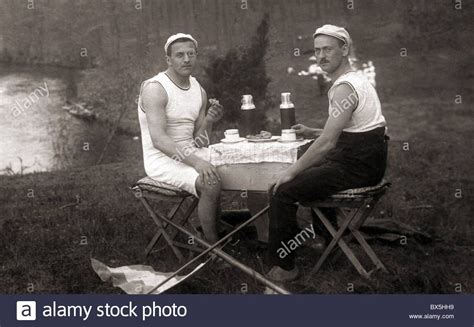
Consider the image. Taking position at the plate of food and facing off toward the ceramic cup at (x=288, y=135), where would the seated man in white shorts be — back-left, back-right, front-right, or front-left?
back-right

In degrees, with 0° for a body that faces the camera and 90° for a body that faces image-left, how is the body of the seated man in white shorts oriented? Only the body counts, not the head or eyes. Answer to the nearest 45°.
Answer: approximately 315°

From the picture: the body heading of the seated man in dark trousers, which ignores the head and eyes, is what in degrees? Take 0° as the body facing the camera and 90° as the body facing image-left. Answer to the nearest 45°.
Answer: approximately 90°

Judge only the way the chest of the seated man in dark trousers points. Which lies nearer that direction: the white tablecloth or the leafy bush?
the white tablecloth

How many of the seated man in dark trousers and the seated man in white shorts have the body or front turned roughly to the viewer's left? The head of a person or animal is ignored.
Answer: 1

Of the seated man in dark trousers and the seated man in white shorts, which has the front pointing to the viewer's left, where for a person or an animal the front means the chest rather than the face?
the seated man in dark trousers
